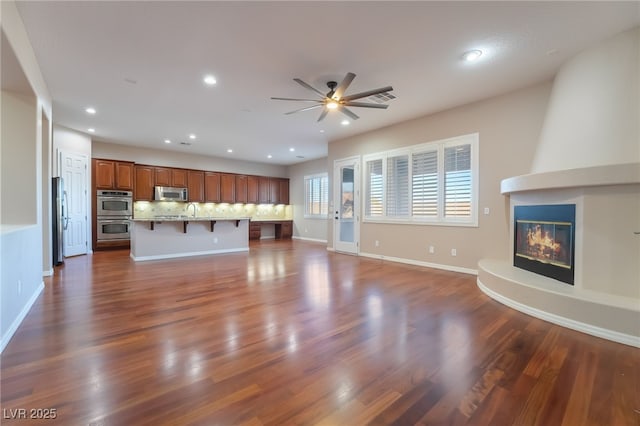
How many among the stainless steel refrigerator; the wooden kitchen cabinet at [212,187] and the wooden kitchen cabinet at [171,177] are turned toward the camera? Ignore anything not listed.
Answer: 2

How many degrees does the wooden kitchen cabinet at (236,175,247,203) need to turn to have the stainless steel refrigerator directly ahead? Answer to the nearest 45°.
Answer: approximately 45° to its right

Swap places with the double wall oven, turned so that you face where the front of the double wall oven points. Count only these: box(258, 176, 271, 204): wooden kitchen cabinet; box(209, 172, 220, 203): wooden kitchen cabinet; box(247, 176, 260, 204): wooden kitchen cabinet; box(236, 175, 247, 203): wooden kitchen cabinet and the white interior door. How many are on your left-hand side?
4

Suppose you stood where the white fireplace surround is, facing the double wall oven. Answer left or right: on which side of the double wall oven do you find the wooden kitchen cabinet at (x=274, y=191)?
right

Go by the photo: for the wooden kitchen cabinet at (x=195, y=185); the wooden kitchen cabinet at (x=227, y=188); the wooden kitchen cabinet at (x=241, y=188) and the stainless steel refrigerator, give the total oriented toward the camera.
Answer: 3

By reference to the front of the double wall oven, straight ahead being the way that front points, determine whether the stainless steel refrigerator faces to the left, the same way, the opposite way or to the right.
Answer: to the left

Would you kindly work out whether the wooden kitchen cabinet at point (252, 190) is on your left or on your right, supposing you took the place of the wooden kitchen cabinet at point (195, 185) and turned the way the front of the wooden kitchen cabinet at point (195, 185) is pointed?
on your left

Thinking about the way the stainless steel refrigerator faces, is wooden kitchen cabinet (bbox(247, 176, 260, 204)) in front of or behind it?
in front

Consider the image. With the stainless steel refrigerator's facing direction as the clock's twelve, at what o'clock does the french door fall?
The french door is roughly at 1 o'clock from the stainless steel refrigerator.

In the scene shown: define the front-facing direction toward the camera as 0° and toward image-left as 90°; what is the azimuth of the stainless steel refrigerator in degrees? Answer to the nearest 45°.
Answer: approximately 270°

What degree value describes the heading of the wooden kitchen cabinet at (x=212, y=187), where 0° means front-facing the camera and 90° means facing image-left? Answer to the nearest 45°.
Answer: approximately 0°

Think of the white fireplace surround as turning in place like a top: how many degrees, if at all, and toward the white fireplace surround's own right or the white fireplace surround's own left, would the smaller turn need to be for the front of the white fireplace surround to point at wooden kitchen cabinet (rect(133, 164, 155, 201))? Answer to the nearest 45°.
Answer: approximately 45° to the white fireplace surround's own right

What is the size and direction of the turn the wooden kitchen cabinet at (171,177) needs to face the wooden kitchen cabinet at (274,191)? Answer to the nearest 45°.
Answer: approximately 90° to its left

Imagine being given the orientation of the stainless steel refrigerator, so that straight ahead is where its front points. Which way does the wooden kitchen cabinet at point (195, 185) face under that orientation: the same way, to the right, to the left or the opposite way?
to the right
